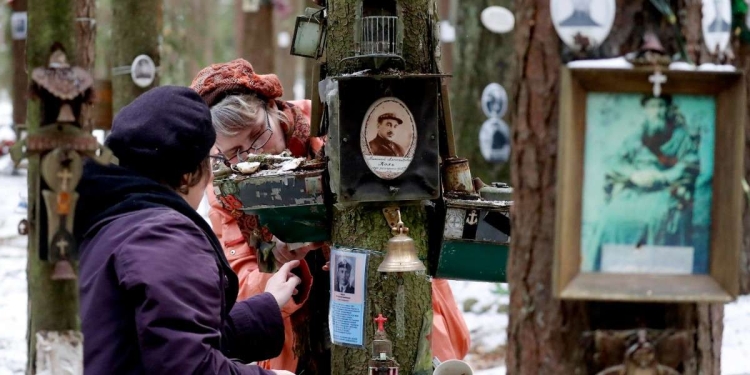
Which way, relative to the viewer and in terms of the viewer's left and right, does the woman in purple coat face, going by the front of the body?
facing away from the viewer and to the right of the viewer

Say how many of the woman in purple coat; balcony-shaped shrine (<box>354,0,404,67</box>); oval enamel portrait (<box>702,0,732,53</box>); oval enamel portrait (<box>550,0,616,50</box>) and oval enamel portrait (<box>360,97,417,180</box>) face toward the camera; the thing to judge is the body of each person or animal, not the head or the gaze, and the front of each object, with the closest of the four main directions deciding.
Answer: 4

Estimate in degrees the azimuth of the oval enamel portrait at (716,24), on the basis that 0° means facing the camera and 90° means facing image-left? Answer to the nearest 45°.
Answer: approximately 0°

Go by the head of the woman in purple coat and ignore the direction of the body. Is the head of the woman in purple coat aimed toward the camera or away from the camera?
away from the camera

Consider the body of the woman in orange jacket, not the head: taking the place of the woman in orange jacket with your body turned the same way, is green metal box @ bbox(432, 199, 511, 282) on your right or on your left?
on your left

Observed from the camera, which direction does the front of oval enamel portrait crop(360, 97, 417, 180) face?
facing the viewer

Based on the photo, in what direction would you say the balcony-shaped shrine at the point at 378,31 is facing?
toward the camera

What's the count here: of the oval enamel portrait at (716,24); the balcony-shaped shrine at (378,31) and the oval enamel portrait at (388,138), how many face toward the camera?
3
